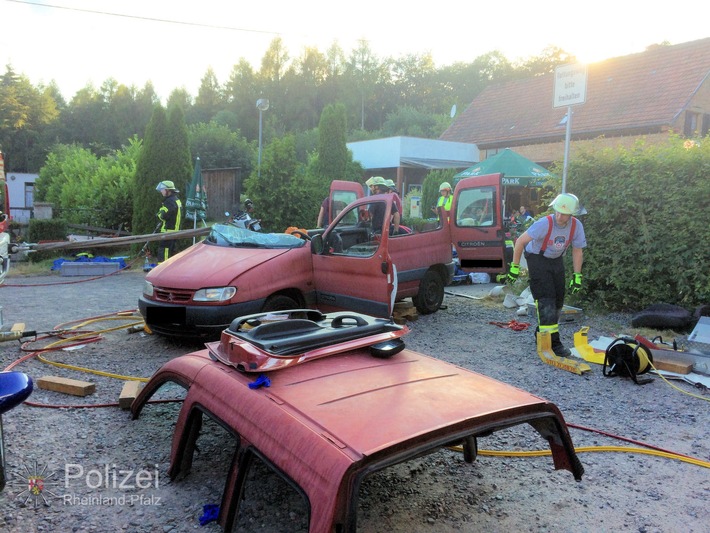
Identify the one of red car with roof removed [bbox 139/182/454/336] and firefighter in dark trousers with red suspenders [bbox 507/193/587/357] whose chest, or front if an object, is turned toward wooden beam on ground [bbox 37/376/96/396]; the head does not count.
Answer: the red car with roof removed

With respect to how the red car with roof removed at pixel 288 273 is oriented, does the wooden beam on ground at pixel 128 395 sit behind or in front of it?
in front

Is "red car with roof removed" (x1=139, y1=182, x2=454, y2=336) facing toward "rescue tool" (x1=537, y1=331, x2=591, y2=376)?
no

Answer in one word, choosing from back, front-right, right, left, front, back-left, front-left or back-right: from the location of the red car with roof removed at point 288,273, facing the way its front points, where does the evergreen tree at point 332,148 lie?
back-right

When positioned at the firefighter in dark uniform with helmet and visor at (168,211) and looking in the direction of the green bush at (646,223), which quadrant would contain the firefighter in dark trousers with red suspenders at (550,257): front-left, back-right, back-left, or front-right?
front-right

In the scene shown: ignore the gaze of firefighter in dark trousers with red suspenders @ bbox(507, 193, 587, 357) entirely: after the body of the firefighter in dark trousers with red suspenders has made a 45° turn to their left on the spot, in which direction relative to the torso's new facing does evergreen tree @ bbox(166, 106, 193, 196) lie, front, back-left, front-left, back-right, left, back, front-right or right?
back-left

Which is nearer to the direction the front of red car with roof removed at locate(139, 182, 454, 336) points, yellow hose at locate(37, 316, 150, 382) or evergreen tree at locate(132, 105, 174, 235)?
the yellow hose

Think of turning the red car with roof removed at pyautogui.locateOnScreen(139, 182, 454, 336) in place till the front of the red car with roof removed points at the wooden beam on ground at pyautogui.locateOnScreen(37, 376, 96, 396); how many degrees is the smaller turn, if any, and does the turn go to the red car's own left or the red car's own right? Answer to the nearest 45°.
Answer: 0° — it already faces it

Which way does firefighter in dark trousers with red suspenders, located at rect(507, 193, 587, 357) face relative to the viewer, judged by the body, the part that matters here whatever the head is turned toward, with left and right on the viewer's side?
facing the viewer and to the right of the viewer

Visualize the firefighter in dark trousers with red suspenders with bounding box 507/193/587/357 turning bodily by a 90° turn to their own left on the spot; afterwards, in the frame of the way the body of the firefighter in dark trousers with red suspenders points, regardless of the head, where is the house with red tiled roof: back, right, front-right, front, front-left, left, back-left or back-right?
front-left

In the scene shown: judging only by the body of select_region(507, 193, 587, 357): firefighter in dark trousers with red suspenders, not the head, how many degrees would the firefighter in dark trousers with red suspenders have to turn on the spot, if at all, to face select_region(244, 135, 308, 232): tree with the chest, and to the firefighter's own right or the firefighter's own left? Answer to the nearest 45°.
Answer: approximately 180°

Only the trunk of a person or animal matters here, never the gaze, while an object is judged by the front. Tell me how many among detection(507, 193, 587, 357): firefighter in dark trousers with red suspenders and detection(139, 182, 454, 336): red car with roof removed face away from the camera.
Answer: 0

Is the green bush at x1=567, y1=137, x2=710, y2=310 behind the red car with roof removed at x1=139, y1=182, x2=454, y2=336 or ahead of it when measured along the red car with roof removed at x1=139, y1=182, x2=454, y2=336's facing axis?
behind

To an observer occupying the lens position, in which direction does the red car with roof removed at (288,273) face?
facing the viewer and to the left of the viewer

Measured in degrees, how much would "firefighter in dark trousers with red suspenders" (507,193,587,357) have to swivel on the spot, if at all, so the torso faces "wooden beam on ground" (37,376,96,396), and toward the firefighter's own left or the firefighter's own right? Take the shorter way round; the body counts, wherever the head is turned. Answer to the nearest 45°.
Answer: approximately 90° to the firefighter's own right

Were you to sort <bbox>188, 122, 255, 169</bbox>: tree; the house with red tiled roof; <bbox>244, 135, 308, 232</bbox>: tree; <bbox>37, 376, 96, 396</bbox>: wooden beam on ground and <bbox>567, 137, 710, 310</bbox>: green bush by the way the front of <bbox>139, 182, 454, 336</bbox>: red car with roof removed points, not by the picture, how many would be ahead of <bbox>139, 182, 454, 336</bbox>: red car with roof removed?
1
